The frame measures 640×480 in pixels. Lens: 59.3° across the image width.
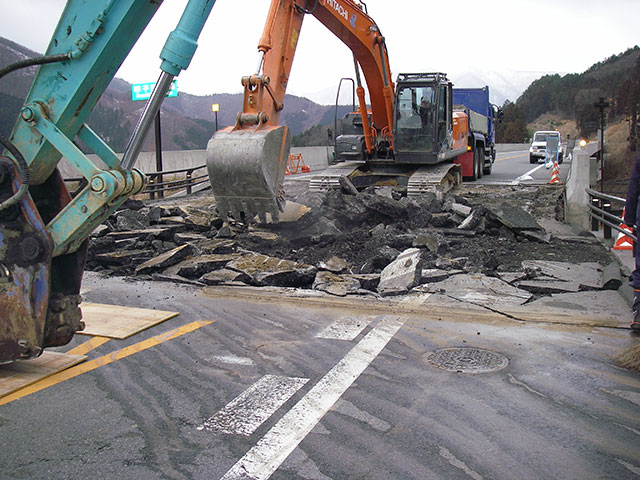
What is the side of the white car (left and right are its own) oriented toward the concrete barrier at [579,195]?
front

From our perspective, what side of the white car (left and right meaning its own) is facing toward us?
front

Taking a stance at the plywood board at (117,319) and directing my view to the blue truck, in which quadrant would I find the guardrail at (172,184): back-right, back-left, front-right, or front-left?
front-left

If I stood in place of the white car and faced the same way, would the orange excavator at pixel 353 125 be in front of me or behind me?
in front

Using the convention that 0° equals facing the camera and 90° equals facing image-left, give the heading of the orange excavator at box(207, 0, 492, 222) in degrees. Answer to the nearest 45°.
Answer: approximately 45°

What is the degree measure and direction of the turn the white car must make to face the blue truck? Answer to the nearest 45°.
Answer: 0° — it already faces it

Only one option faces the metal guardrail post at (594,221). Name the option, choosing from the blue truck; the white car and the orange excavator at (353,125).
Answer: the white car
